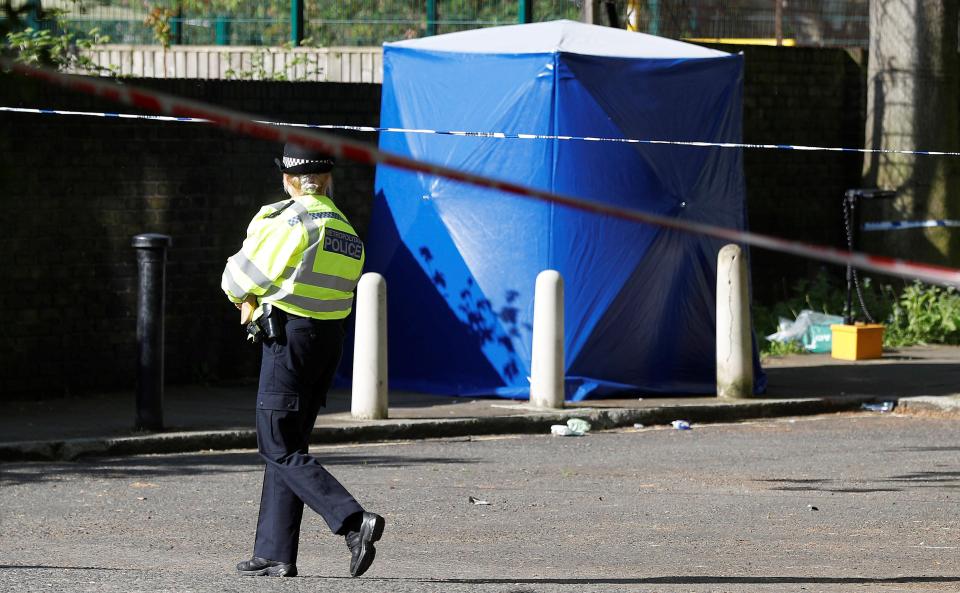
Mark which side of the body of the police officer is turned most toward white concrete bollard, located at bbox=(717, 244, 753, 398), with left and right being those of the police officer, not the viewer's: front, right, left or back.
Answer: right

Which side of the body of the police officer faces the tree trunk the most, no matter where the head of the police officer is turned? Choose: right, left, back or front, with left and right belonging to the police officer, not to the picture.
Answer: right

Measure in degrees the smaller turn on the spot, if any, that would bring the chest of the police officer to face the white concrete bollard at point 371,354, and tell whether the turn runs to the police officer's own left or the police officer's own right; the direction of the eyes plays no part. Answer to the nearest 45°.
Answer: approximately 45° to the police officer's own right

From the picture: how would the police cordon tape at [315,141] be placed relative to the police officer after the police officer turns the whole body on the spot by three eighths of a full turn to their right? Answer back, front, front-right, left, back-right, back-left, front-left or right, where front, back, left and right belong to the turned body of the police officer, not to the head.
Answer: right

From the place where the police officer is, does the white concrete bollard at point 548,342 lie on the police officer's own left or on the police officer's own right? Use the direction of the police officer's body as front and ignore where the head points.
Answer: on the police officer's own right

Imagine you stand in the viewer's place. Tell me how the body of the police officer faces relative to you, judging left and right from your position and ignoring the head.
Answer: facing away from the viewer and to the left of the viewer
